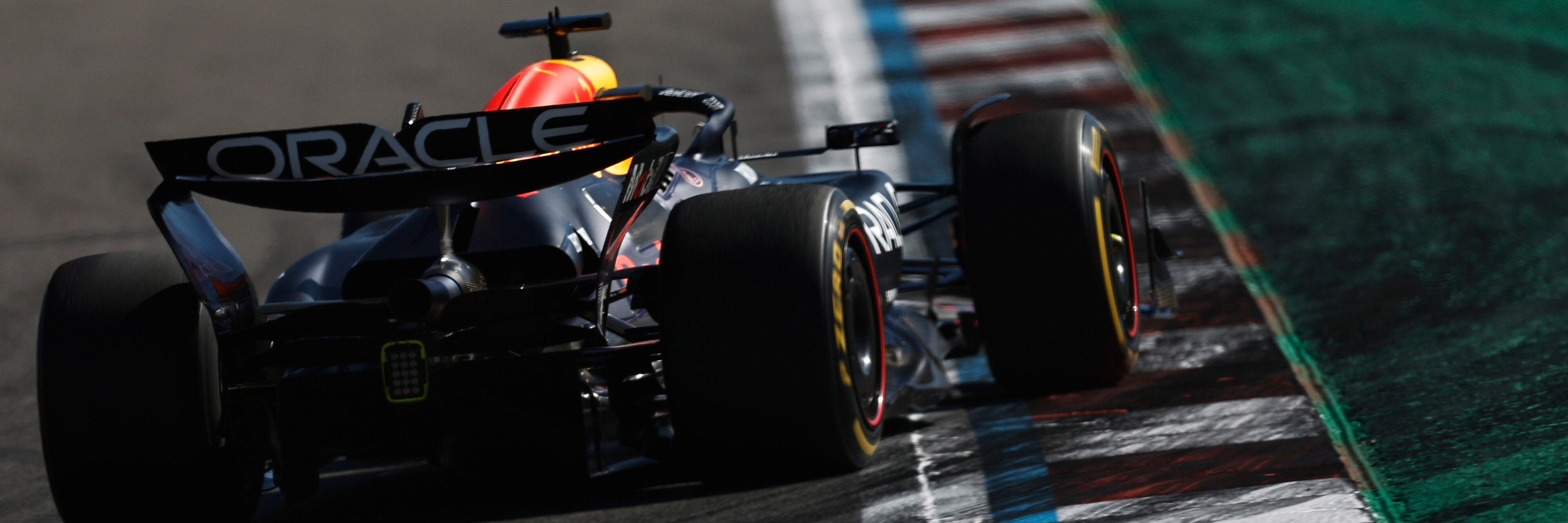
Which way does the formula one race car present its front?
away from the camera
